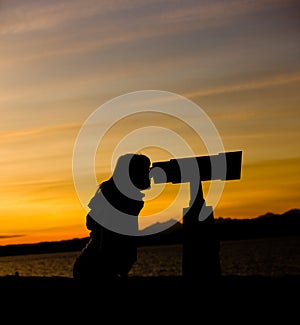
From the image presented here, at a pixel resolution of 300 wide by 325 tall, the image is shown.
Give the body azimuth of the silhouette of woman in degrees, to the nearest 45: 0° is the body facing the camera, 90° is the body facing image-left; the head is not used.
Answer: approximately 270°

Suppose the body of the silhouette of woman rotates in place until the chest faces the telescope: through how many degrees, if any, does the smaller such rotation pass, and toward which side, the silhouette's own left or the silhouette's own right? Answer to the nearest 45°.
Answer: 0° — they already face it
